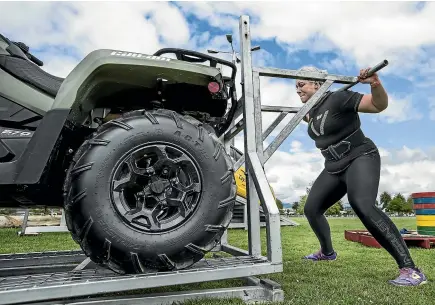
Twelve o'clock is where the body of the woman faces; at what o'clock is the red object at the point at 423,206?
The red object is roughly at 5 o'clock from the woman.

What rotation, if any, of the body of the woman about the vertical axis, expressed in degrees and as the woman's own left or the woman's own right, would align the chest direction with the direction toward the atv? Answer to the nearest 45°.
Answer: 0° — they already face it

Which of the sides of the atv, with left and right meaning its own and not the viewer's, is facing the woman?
back

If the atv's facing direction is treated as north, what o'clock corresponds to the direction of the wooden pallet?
The wooden pallet is roughly at 5 o'clock from the atv.

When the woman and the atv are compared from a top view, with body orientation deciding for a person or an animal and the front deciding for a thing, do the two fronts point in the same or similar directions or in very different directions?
same or similar directions

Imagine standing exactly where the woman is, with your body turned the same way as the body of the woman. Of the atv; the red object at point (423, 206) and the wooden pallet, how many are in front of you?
1

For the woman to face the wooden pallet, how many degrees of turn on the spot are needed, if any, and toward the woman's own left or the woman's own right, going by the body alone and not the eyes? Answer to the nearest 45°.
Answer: approximately 135° to the woman's own right

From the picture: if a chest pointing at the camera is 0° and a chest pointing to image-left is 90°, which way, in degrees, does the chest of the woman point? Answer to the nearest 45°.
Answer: approximately 45°

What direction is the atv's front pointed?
to the viewer's left

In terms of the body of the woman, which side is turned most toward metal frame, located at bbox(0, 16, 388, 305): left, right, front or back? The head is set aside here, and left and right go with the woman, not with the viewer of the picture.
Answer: front
